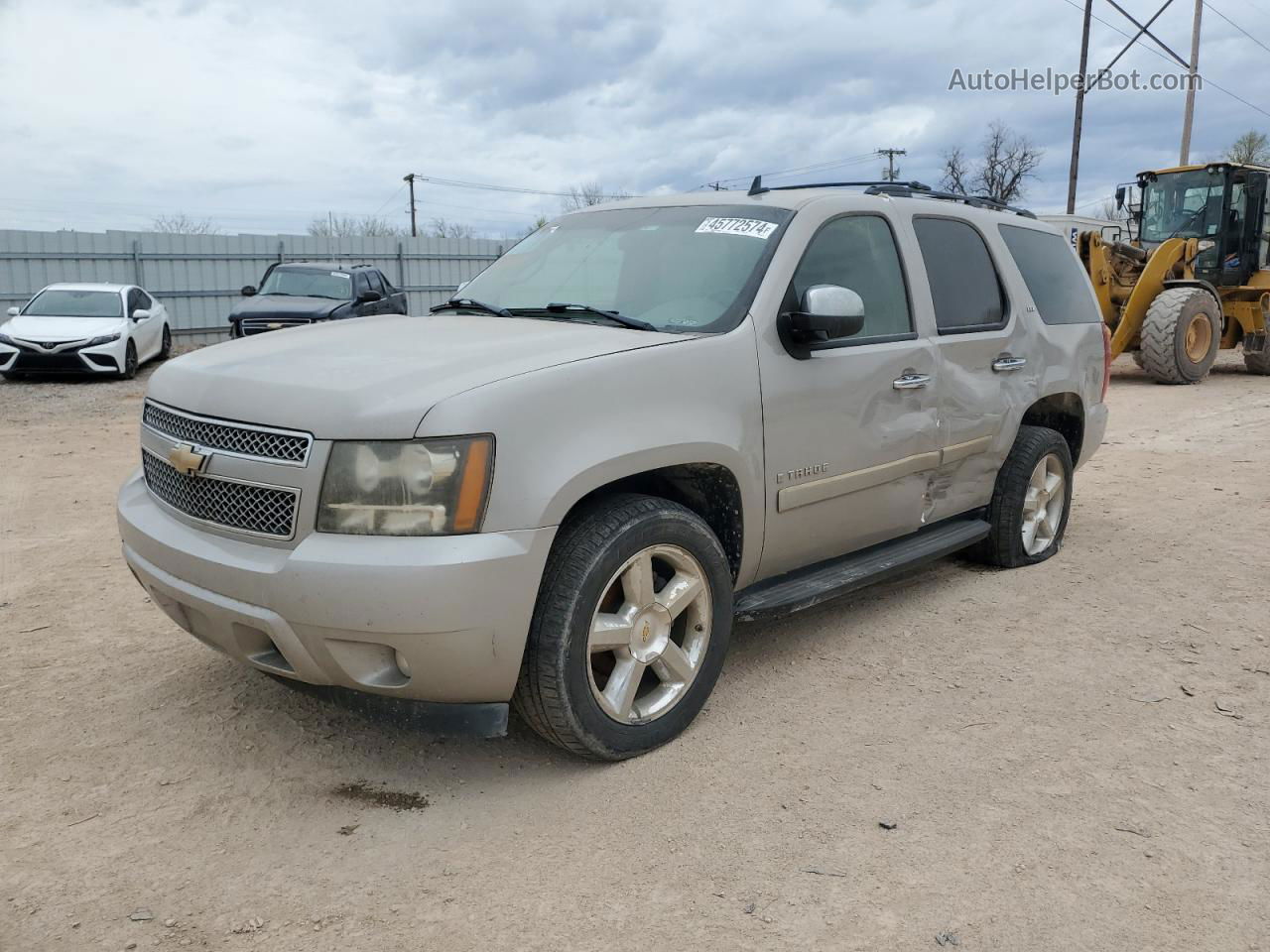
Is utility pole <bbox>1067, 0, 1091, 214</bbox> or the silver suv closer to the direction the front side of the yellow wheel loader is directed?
the silver suv

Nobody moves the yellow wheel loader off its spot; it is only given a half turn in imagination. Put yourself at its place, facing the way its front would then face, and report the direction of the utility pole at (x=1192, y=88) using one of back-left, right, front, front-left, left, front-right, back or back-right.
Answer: front-left

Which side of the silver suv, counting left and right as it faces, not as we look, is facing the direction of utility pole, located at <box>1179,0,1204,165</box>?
back

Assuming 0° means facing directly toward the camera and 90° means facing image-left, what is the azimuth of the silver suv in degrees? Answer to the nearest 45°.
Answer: approximately 45°

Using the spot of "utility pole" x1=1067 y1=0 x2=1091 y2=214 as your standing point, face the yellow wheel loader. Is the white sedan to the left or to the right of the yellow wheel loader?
right

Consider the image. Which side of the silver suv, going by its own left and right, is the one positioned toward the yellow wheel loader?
back

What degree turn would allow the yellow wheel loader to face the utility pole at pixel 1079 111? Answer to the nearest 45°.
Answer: approximately 135° to its right

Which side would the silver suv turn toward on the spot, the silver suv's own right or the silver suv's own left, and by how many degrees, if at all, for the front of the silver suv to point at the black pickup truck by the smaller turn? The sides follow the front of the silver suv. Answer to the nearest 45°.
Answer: approximately 135° to the silver suv's own right

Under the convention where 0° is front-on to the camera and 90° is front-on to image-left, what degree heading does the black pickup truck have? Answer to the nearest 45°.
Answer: approximately 45°
